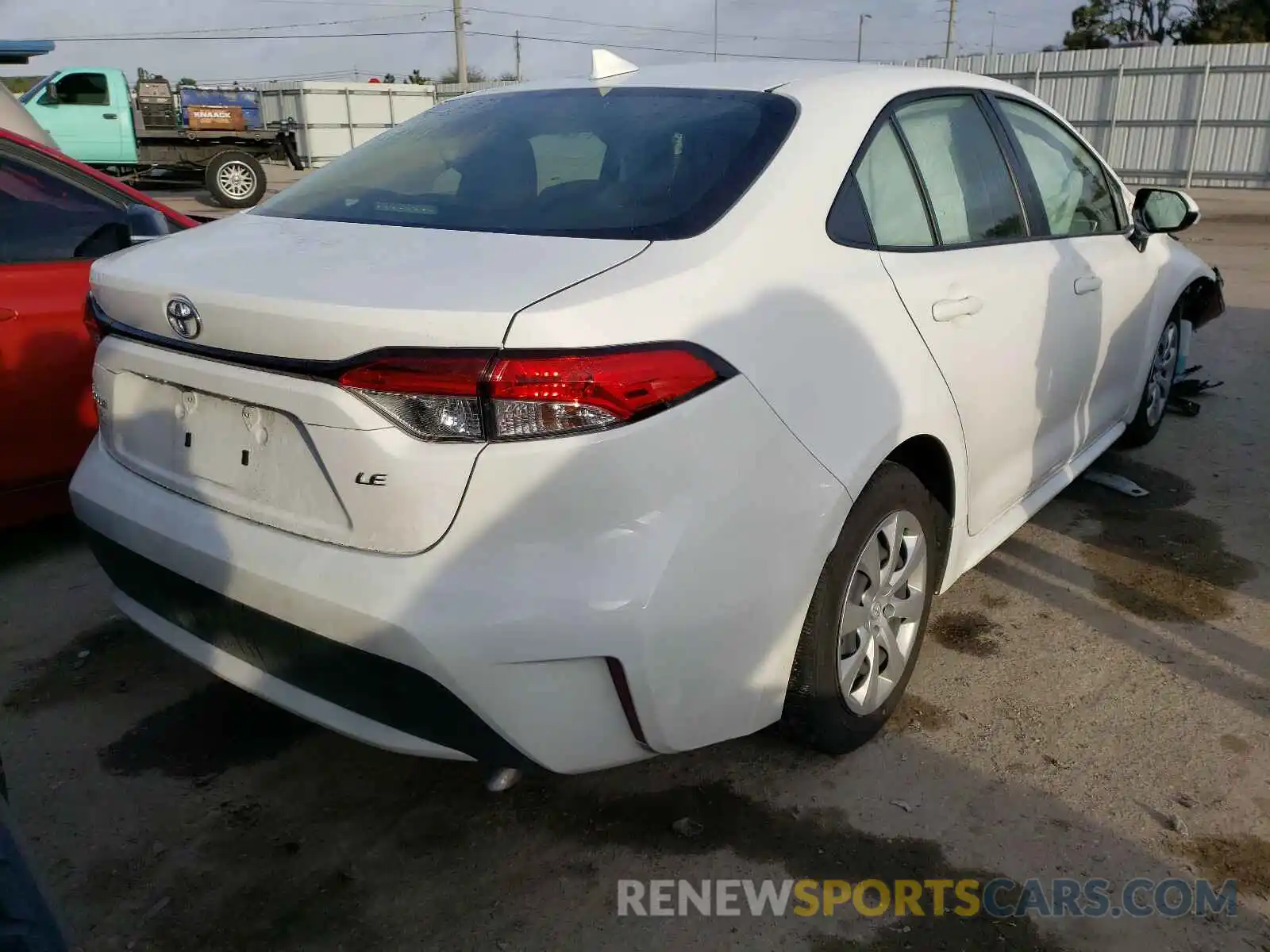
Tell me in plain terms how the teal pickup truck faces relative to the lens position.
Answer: facing to the left of the viewer

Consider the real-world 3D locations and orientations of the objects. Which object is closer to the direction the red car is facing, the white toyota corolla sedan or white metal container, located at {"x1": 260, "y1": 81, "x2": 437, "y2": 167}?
the white metal container

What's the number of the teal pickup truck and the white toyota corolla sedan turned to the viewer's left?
1

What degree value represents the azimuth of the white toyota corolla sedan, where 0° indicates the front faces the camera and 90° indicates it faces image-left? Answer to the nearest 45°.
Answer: approximately 225°

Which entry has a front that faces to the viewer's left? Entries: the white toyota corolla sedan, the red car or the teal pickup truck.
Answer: the teal pickup truck

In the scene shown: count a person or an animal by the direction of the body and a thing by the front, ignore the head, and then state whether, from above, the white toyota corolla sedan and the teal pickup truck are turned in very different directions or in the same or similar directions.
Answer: very different directions

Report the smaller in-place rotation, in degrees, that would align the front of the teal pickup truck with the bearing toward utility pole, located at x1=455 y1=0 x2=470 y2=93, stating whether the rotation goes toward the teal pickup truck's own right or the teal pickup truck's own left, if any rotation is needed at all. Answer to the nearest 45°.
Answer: approximately 135° to the teal pickup truck's own right

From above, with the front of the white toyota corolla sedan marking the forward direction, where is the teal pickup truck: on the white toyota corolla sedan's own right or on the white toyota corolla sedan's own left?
on the white toyota corolla sedan's own left

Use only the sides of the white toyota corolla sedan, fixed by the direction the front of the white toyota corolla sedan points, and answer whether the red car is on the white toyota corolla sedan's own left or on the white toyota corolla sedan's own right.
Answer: on the white toyota corolla sedan's own left

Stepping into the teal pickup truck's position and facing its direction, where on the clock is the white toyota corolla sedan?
The white toyota corolla sedan is roughly at 9 o'clock from the teal pickup truck.

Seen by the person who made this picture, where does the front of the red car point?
facing away from the viewer and to the right of the viewer

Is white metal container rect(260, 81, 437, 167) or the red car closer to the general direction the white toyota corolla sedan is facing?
the white metal container
